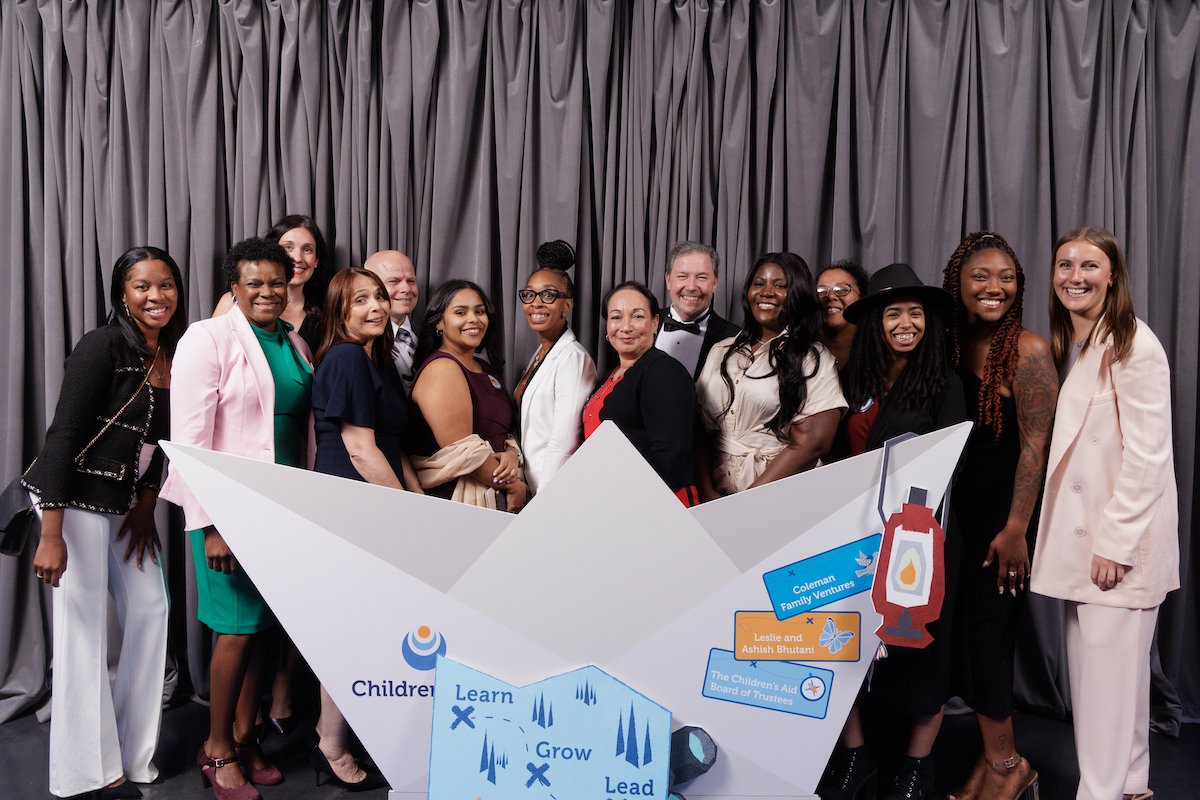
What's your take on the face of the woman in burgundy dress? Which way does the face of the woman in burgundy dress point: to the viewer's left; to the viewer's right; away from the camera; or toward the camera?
toward the camera

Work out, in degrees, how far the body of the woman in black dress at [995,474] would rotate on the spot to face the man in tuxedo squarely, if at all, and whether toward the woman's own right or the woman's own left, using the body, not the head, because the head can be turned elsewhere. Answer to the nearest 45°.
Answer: approximately 45° to the woman's own right

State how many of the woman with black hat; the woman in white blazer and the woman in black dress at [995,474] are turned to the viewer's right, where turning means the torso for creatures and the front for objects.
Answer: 0

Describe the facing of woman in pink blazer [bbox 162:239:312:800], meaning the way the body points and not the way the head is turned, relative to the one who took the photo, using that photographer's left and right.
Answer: facing the viewer and to the right of the viewer

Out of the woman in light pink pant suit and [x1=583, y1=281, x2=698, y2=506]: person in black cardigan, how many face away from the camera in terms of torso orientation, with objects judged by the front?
0

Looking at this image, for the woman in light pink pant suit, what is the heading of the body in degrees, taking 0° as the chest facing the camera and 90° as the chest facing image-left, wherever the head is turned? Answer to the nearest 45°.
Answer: approximately 45°

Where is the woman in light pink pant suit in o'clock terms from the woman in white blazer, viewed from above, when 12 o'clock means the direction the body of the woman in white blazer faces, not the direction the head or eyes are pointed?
The woman in light pink pant suit is roughly at 8 o'clock from the woman in white blazer.

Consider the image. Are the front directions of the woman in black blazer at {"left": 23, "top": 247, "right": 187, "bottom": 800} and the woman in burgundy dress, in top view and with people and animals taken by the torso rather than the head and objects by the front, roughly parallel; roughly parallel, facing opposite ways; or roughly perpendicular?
roughly parallel

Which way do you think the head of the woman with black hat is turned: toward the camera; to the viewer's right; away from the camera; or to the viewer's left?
toward the camera

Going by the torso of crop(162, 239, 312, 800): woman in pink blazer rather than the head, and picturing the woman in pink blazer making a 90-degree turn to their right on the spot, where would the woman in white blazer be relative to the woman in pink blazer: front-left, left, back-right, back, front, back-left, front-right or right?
back-left

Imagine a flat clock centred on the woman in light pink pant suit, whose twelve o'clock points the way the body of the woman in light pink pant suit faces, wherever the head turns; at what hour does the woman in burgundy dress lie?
The woman in burgundy dress is roughly at 1 o'clock from the woman in light pink pant suit.

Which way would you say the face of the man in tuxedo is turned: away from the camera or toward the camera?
toward the camera

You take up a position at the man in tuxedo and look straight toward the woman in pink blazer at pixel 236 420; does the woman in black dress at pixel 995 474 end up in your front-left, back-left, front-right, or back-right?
back-left

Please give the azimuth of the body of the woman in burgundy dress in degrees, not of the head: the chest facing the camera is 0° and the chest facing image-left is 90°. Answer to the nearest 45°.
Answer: approximately 315°

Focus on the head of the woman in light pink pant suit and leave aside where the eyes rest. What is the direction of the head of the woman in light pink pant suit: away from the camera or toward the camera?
toward the camera

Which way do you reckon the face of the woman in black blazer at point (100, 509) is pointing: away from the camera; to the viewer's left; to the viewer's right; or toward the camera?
toward the camera
